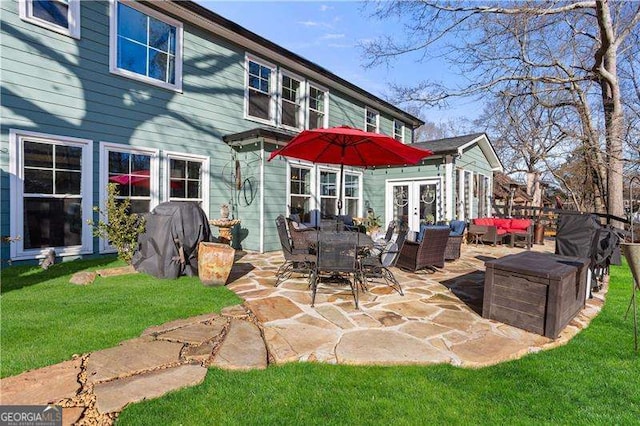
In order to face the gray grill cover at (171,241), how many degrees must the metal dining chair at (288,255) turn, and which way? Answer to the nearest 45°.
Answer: approximately 180°

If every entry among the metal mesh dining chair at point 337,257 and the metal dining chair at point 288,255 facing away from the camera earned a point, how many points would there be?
1

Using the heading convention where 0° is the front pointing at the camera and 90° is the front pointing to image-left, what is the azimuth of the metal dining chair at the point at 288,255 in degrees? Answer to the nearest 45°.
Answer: approximately 270°

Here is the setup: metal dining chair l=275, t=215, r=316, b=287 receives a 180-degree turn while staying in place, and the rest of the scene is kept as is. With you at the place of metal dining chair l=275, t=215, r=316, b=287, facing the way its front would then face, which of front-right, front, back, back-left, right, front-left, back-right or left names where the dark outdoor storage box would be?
back-left

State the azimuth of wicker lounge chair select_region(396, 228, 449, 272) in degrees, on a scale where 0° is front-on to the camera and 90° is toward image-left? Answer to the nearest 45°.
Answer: approximately 135°

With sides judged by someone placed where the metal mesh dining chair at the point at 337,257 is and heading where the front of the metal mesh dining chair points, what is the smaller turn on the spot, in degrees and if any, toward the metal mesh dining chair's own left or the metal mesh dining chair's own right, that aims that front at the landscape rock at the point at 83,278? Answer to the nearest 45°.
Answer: approximately 90° to the metal mesh dining chair's own left

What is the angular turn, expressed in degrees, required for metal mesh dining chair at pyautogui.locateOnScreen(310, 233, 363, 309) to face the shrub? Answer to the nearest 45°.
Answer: approximately 90° to its left

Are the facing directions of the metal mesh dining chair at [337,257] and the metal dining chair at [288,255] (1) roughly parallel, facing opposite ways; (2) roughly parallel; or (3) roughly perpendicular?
roughly perpendicular

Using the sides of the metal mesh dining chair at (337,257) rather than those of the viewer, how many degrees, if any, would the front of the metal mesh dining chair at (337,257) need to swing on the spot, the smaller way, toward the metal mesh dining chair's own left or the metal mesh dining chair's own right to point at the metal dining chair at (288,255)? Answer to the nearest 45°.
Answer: approximately 45° to the metal mesh dining chair's own left

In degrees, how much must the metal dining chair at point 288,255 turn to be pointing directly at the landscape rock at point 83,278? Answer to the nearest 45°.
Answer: approximately 180°

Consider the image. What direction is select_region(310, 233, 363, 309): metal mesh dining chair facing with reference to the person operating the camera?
facing away from the viewer

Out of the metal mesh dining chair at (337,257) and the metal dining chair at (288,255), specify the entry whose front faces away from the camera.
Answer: the metal mesh dining chair at (337,257)

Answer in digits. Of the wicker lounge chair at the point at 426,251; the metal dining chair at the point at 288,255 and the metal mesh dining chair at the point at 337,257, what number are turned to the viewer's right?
1

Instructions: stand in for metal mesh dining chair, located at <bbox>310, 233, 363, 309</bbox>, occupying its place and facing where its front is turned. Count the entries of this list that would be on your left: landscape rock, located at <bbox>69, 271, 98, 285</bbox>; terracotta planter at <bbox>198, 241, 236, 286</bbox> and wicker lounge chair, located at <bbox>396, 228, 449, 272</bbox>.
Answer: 2

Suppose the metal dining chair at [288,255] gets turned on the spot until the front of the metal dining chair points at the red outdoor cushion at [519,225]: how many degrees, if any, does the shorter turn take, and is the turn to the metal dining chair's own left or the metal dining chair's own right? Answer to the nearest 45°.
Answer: approximately 45° to the metal dining chair's own left

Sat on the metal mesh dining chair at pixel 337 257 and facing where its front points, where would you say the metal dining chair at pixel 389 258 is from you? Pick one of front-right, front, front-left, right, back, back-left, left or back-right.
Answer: front-right
